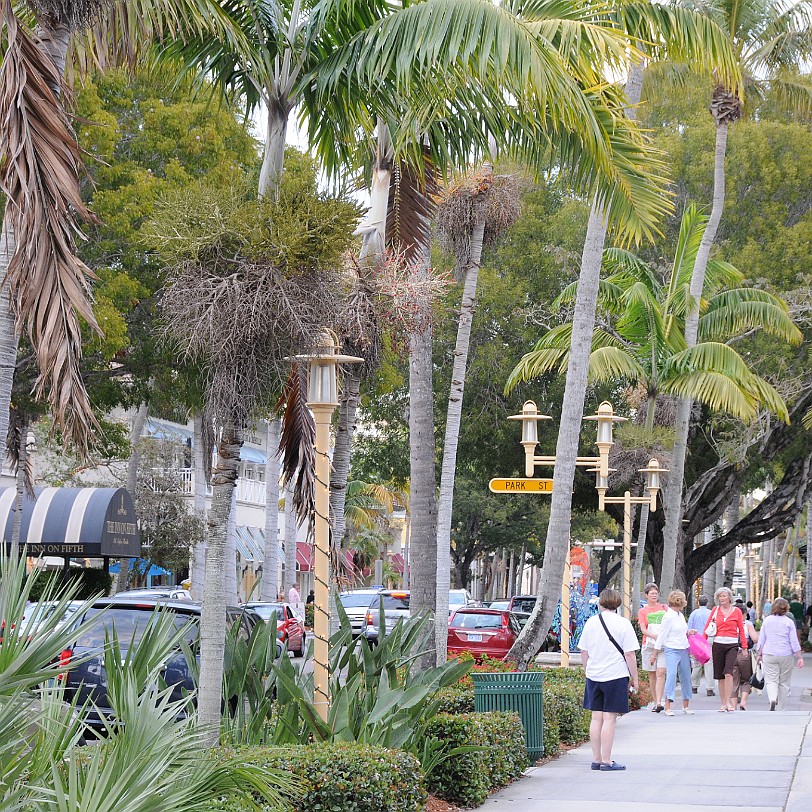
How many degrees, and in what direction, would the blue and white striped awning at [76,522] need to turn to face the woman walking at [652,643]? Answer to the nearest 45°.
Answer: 0° — it already faces them

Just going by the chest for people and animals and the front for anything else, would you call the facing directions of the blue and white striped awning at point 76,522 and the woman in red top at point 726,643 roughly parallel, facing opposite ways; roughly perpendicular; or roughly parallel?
roughly perpendicular

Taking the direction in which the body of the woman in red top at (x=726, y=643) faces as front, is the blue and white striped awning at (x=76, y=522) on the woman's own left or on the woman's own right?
on the woman's own right

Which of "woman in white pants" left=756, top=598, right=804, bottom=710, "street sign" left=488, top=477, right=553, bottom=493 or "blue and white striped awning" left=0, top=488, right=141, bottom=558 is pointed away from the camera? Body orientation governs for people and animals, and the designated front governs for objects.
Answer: the woman in white pants

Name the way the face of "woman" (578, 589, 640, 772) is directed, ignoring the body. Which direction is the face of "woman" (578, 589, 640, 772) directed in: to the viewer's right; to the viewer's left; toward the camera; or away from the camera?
away from the camera
